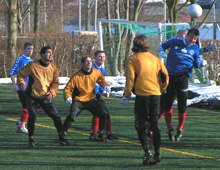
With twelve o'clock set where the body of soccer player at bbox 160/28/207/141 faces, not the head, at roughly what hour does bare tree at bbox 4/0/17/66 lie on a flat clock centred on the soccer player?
The bare tree is roughly at 5 o'clock from the soccer player.

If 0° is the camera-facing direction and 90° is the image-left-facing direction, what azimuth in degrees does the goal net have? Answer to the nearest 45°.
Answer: approximately 45°

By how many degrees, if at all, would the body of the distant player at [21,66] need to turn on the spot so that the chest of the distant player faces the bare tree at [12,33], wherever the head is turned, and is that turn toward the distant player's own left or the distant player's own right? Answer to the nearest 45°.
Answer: approximately 135° to the distant player's own left

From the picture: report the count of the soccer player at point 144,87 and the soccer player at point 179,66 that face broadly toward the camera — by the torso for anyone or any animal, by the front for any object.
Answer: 1

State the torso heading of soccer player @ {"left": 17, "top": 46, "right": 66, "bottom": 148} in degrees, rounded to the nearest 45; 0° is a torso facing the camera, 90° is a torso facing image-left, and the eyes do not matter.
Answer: approximately 315°

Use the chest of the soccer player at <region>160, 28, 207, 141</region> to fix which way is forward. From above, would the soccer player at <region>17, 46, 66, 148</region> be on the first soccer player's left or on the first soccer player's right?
on the first soccer player's right

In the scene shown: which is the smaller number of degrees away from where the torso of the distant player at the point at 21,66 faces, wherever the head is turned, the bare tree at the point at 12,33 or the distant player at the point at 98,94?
the distant player

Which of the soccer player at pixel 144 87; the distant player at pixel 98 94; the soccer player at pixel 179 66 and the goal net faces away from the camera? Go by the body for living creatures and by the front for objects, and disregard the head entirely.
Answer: the soccer player at pixel 144 87

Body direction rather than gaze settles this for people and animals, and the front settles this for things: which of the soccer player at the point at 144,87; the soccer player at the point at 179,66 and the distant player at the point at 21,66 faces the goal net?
the soccer player at the point at 144,87

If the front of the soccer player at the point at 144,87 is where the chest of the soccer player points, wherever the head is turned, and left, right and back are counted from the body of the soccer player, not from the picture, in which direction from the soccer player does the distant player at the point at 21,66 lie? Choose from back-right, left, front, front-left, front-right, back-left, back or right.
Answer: front-left

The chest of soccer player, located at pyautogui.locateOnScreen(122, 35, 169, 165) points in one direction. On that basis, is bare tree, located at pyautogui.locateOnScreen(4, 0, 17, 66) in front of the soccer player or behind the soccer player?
in front

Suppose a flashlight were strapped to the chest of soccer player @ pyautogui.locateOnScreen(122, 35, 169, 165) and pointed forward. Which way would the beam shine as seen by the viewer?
away from the camera

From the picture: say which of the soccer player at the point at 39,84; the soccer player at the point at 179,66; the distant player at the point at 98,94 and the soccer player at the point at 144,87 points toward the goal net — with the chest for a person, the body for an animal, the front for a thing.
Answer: the soccer player at the point at 144,87
